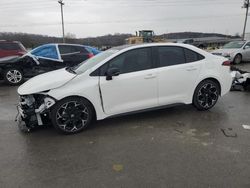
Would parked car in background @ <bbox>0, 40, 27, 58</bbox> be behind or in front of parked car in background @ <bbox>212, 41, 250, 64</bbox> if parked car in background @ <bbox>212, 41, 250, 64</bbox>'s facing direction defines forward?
in front

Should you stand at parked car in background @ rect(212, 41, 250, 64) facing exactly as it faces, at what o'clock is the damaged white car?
The damaged white car is roughly at 11 o'clock from the parked car in background.

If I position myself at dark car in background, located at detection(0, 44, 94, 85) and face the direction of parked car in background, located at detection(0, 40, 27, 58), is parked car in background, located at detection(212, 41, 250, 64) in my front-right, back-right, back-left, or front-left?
back-right

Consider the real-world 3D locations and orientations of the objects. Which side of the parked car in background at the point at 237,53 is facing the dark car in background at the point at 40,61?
front

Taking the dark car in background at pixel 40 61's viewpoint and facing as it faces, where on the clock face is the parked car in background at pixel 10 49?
The parked car in background is roughly at 2 o'clock from the dark car in background.

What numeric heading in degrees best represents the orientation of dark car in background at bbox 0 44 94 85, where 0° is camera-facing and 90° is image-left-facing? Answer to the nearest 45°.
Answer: approximately 90°

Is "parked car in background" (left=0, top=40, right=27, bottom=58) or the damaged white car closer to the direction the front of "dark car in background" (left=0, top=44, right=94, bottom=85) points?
the parked car in background
